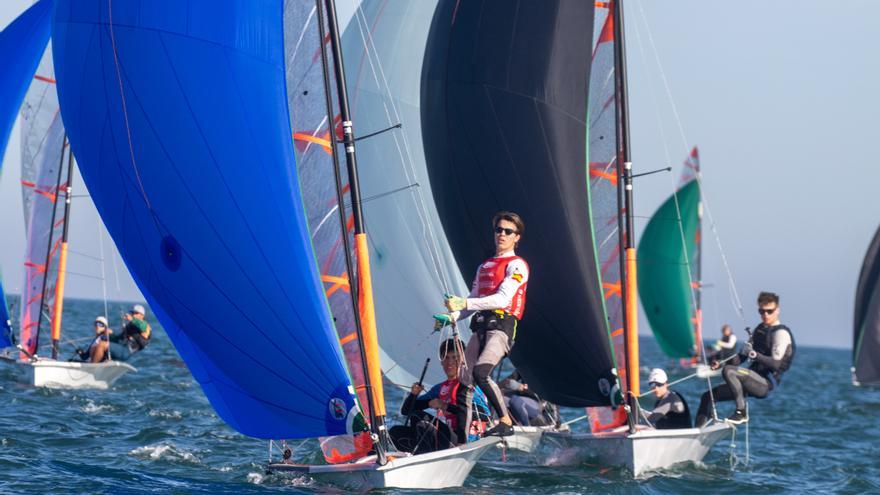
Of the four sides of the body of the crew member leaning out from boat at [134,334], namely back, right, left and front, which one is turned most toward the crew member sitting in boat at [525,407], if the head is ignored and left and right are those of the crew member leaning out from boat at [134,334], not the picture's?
left

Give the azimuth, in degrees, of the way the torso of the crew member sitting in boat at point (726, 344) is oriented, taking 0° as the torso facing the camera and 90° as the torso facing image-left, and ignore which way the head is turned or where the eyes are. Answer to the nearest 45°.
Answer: approximately 45°

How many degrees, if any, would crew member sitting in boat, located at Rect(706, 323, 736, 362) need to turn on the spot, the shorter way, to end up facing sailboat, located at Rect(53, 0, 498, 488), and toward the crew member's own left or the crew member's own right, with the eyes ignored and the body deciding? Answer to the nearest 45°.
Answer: approximately 45° to the crew member's own left

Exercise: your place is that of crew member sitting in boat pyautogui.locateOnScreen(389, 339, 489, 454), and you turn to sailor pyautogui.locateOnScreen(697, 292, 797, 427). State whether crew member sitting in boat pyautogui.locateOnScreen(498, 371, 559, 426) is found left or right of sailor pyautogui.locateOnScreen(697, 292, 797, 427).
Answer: left

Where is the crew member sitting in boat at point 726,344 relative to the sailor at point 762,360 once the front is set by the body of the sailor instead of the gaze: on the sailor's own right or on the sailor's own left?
on the sailor's own right

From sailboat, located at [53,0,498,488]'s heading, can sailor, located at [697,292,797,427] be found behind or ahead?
behind
